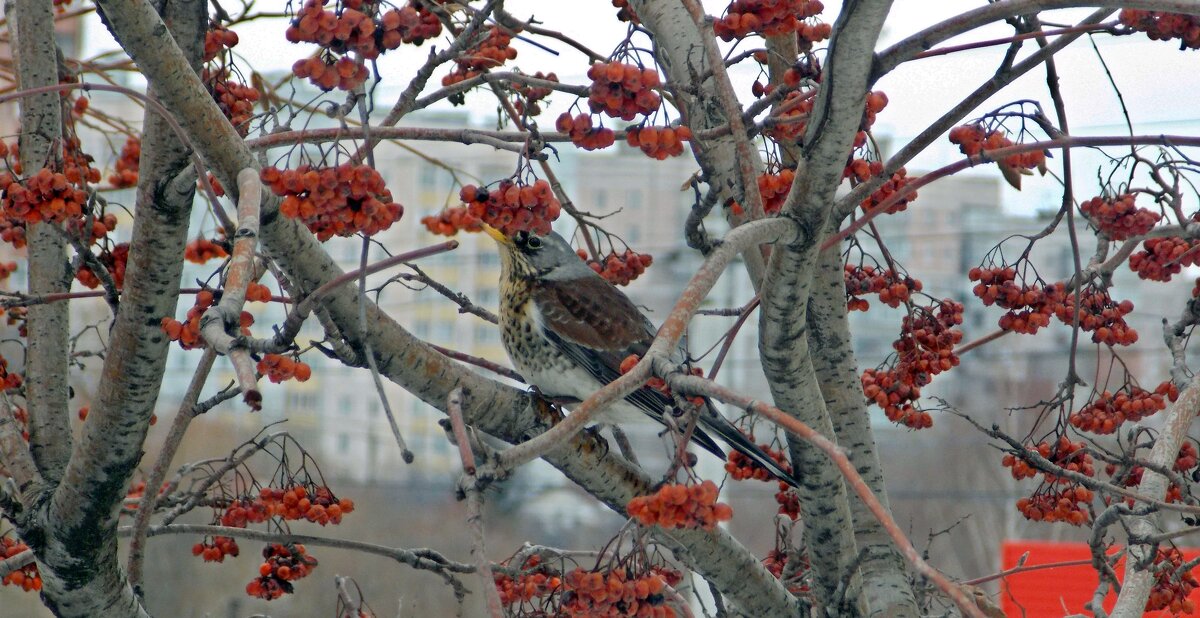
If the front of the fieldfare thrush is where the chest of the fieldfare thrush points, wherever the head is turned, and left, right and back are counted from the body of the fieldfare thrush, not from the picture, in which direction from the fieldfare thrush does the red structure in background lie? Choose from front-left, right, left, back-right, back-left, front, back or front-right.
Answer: back-right

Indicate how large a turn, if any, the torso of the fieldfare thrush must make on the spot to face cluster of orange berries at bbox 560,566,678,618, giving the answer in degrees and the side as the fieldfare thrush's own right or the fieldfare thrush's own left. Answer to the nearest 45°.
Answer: approximately 90° to the fieldfare thrush's own left

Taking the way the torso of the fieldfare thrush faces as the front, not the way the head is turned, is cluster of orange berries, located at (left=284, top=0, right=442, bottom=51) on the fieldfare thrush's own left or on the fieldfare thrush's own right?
on the fieldfare thrush's own right

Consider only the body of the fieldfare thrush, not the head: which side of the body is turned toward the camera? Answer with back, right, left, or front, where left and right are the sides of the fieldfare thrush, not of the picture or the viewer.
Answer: left

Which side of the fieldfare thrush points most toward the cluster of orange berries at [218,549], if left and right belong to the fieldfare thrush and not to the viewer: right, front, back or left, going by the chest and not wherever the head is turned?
front
